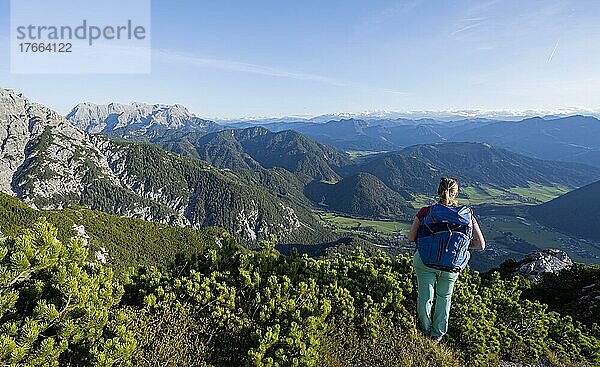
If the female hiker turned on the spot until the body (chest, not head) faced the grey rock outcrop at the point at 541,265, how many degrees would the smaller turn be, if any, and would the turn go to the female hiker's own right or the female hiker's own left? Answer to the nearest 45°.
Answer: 0° — they already face it

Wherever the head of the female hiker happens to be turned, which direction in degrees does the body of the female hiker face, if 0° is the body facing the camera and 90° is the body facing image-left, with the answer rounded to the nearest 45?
approximately 180°
